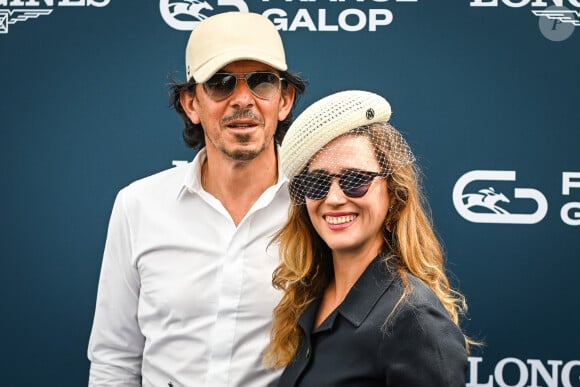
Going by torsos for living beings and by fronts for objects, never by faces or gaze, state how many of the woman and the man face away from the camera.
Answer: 0

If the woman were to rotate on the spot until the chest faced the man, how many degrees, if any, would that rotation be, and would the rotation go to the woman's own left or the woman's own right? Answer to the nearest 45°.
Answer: approximately 90° to the woman's own right

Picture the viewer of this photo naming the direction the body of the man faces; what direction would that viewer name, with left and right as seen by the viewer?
facing the viewer

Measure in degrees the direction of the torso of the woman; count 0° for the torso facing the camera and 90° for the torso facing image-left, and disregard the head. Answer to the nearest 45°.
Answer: approximately 45°

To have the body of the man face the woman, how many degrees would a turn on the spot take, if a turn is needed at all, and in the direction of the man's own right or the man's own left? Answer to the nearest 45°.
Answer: approximately 45° to the man's own left
